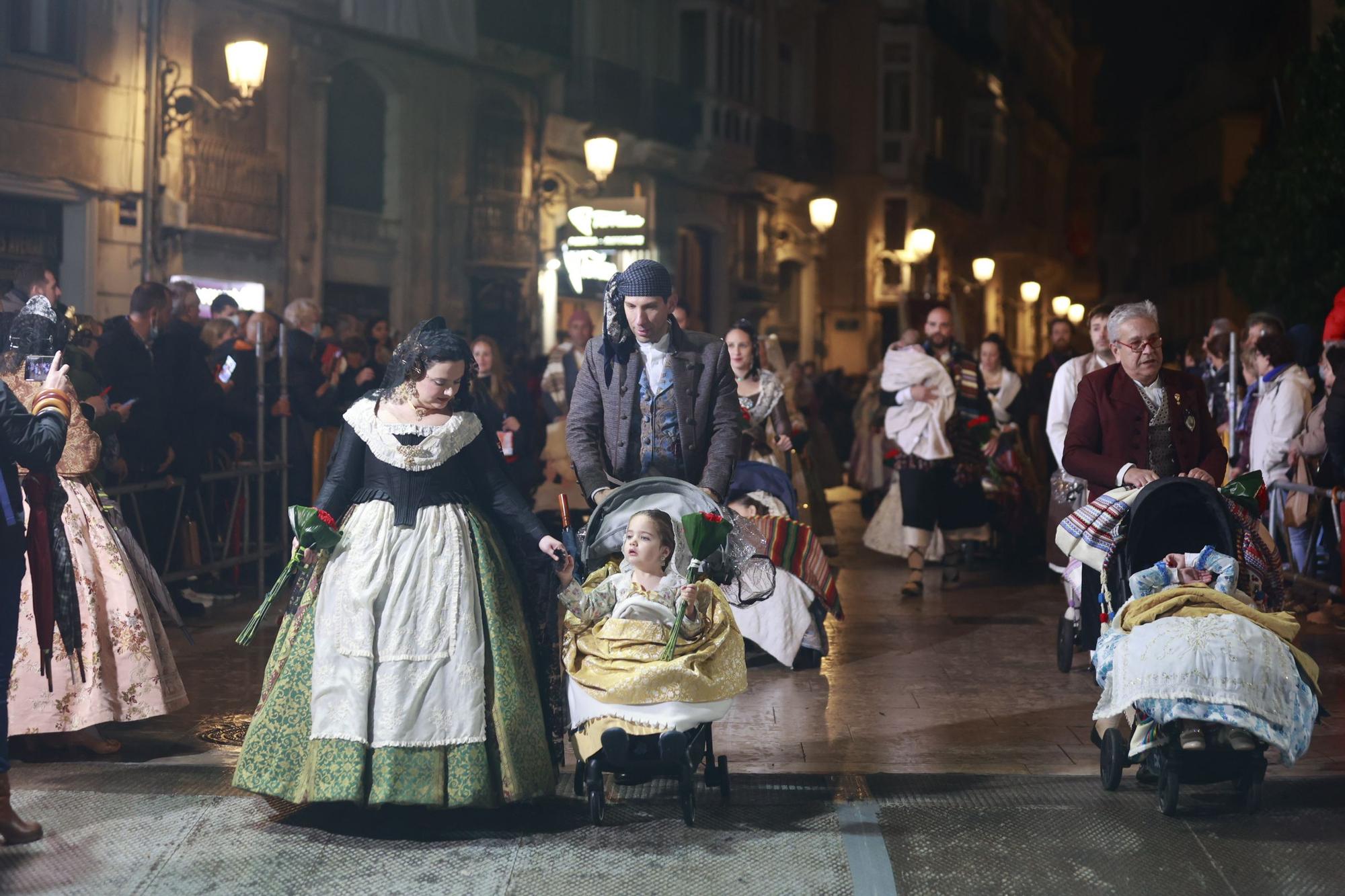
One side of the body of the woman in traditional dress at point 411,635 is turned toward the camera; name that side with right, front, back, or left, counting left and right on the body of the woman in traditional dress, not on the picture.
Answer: front

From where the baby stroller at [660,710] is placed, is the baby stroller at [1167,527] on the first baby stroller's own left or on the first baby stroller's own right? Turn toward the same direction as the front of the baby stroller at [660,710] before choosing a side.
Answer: on the first baby stroller's own left

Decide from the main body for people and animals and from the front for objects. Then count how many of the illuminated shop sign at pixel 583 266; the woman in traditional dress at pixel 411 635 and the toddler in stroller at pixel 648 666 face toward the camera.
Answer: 3

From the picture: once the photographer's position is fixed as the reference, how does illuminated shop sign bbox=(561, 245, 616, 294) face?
facing the viewer

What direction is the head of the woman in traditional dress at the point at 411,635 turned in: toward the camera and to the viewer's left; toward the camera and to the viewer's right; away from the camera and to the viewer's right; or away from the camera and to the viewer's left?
toward the camera and to the viewer's right

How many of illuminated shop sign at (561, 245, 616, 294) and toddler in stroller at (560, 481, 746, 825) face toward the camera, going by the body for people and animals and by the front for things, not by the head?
2

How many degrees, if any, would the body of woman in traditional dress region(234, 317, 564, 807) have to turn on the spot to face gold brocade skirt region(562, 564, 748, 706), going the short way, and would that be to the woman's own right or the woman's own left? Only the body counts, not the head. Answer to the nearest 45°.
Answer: approximately 90° to the woman's own left

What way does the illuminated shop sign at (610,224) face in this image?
toward the camera

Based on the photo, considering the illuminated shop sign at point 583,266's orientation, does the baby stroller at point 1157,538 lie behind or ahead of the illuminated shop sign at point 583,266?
ahead

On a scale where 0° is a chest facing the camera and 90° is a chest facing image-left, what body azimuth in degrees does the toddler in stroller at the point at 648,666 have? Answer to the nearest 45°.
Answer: approximately 0°

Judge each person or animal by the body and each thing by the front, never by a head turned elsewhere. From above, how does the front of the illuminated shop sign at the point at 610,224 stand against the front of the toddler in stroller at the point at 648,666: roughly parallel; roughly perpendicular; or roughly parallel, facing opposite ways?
roughly parallel

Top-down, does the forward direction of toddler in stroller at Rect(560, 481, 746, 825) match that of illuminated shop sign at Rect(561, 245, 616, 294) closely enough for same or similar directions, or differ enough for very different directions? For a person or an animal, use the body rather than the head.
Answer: same or similar directions

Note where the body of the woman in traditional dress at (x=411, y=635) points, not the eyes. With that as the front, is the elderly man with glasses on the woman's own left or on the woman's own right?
on the woman's own left

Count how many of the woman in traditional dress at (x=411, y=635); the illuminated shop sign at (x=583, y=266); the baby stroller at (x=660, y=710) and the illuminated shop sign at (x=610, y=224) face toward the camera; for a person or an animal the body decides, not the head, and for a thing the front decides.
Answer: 4

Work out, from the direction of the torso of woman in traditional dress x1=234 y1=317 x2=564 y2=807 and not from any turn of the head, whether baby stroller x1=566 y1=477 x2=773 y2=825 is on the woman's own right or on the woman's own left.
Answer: on the woman's own left

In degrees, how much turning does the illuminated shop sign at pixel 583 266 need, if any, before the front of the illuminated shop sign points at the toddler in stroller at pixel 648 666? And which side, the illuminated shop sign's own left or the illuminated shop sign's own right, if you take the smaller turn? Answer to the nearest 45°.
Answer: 0° — it already faces them

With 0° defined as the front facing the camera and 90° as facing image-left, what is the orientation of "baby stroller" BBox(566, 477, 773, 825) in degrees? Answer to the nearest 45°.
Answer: approximately 0°

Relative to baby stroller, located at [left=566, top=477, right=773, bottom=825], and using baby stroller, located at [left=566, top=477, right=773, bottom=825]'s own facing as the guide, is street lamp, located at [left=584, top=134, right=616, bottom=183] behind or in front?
behind

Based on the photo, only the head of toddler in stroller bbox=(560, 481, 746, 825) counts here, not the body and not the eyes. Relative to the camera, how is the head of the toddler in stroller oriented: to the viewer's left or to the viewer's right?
to the viewer's left

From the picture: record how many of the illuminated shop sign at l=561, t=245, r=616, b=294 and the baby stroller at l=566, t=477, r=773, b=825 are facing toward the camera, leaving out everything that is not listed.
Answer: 2

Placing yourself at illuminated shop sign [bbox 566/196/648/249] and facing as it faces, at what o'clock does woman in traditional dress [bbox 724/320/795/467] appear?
The woman in traditional dress is roughly at 12 o'clock from the illuminated shop sign.

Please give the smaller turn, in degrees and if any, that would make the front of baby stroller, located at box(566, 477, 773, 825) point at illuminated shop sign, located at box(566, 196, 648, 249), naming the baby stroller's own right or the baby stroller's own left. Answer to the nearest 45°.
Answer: approximately 180°
